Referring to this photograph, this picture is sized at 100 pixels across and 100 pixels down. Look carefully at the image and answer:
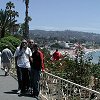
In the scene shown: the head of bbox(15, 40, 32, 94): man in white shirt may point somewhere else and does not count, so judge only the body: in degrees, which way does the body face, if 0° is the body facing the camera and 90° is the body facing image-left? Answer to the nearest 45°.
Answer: approximately 0°

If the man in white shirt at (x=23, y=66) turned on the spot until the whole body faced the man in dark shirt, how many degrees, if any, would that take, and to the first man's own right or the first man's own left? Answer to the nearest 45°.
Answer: approximately 45° to the first man's own left

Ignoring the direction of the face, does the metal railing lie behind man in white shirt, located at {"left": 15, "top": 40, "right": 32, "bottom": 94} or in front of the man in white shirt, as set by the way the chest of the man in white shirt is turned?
in front
